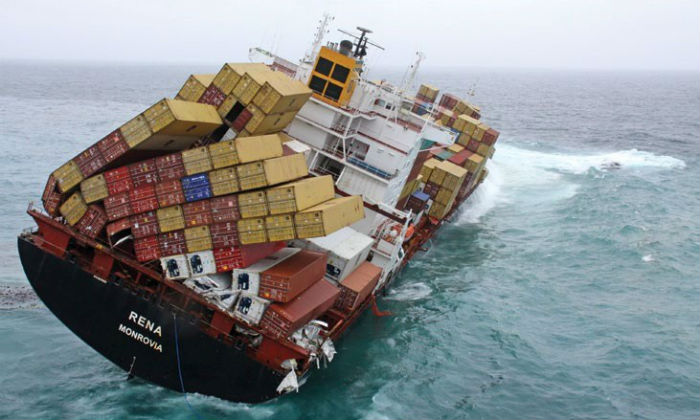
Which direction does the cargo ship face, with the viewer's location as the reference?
facing away from the viewer and to the right of the viewer
